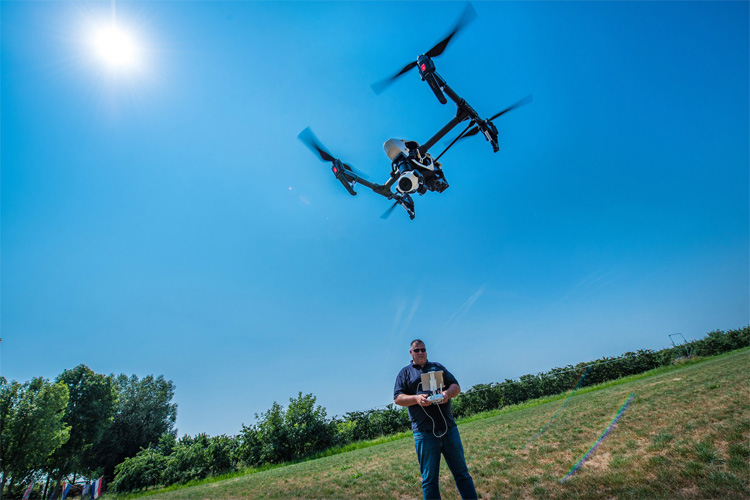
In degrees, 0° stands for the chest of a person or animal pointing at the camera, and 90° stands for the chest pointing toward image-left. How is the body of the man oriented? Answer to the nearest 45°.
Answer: approximately 0°

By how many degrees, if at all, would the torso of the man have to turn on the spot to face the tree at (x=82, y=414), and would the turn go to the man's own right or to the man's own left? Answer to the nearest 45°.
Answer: approximately 135° to the man's own right

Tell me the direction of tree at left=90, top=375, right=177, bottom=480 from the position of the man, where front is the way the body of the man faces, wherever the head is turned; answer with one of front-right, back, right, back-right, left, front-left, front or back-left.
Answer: back-right

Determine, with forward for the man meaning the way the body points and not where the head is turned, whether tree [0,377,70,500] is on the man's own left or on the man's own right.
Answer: on the man's own right
